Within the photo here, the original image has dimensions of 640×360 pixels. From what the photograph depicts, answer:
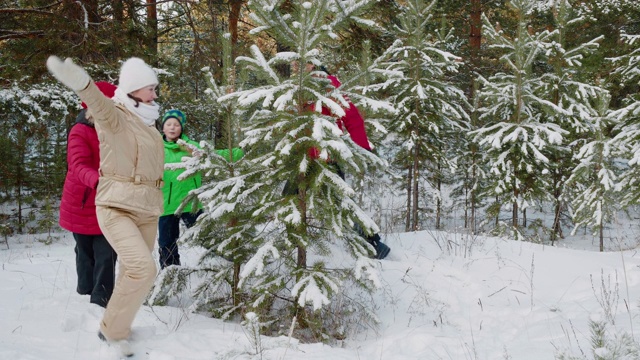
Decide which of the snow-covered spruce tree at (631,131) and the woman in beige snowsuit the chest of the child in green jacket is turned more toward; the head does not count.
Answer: the woman in beige snowsuit

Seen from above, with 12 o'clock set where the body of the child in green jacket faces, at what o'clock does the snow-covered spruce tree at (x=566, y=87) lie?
The snow-covered spruce tree is roughly at 8 o'clock from the child in green jacket.

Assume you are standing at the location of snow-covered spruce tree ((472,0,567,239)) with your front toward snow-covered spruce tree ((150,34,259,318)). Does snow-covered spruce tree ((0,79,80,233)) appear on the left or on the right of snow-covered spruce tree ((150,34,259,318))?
right

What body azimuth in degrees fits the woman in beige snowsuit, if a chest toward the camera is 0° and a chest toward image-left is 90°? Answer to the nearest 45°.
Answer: approximately 270°
